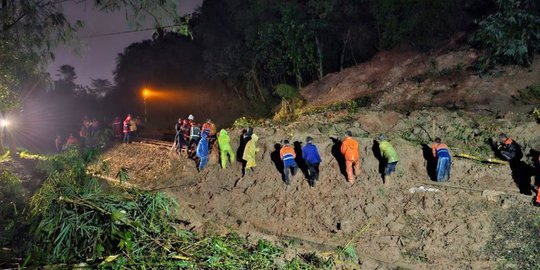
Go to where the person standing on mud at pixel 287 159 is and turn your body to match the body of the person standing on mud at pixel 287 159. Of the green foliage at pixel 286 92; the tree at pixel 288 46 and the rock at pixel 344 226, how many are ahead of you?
2

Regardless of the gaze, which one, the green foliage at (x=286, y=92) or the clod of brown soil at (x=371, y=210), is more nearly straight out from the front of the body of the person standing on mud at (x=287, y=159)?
the green foliage

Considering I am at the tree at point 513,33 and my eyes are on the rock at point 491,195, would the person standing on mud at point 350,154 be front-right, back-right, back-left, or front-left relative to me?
front-right

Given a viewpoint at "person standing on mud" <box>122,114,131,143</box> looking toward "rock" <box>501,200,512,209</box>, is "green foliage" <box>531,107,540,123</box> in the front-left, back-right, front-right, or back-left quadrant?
front-left

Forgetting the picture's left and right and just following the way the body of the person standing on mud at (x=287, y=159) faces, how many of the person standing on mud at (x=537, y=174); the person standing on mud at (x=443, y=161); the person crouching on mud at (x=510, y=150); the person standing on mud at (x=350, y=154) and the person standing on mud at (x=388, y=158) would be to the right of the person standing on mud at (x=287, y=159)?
5

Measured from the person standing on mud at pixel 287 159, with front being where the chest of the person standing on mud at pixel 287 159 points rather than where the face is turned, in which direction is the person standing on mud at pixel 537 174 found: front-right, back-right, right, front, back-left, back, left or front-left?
right

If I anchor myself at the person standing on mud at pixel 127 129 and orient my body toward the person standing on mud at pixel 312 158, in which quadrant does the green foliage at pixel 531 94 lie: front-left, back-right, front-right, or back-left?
front-left

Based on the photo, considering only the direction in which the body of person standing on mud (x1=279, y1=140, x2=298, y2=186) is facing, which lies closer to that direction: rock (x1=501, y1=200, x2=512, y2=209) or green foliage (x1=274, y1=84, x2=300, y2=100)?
the green foliage

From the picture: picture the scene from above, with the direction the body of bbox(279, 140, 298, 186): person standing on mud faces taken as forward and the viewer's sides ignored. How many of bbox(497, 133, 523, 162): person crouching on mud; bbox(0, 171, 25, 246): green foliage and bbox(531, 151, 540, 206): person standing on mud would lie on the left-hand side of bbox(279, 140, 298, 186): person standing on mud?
1

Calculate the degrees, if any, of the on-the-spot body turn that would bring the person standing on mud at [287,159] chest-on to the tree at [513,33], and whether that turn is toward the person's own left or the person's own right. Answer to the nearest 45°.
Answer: approximately 45° to the person's own right

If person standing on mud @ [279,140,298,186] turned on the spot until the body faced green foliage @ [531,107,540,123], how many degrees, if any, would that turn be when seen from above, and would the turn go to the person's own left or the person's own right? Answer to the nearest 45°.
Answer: approximately 90° to the person's own right

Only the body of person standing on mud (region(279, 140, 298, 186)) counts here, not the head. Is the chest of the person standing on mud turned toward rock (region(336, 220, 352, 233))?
no

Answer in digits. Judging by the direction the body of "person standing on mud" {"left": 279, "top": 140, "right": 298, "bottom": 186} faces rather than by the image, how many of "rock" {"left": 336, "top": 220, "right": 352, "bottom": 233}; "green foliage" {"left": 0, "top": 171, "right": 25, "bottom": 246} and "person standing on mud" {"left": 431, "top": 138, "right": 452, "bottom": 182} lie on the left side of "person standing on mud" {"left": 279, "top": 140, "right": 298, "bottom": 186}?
1

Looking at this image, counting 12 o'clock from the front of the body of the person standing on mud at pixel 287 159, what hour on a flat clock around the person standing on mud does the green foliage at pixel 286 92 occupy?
The green foliage is roughly at 12 o'clock from the person standing on mud.

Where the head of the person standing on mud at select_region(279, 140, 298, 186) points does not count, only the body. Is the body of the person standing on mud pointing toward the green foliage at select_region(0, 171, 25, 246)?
no

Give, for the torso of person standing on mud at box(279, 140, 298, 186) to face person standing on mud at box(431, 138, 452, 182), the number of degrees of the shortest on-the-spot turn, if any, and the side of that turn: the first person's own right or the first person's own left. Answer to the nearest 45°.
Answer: approximately 90° to the first person's own right

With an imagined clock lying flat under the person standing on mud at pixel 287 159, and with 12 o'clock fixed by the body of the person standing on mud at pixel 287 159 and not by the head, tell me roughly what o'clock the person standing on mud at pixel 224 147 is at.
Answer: the person standing on mud at pixel 224 147 is roughly at 10 o'clock from the person standing on mud at pixel 287 159.

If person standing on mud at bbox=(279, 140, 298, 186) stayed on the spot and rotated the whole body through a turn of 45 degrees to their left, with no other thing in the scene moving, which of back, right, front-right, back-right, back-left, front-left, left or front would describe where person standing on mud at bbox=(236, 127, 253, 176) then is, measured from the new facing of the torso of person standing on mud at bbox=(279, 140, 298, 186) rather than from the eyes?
front

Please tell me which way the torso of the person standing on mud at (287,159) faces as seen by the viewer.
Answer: away from the camera

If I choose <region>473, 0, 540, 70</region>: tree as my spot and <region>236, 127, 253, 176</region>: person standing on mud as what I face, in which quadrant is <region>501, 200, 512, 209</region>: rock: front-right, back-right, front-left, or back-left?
front-left

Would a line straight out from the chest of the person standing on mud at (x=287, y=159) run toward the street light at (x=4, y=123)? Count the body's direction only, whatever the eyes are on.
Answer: no
